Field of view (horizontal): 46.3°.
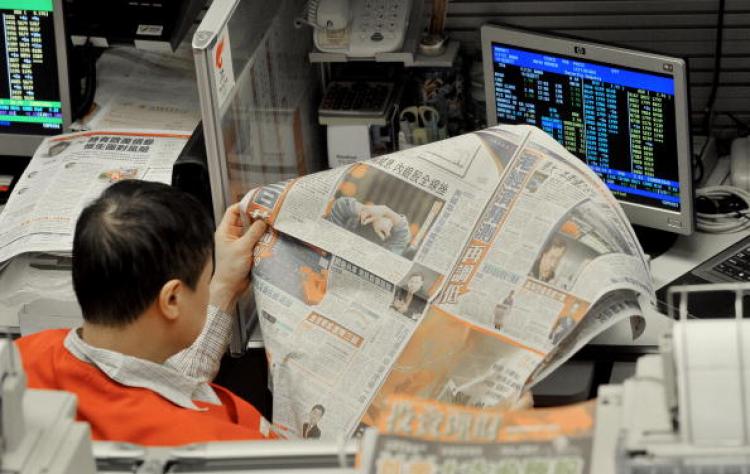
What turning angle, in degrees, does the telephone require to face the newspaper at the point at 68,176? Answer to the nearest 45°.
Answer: approximately 90° to its right

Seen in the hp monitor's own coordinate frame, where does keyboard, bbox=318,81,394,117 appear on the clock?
The keyboard is roughly at 2 o'clock from the hp monitor.

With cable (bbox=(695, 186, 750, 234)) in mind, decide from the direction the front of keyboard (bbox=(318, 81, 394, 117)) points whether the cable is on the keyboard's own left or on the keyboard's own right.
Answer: on the keyboard's own left

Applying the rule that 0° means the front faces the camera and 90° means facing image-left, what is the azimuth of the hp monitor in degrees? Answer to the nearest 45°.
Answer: approximately 45°

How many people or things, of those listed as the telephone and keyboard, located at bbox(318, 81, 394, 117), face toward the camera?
2

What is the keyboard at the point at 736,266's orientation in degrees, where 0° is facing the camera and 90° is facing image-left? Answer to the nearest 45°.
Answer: approximately 45°

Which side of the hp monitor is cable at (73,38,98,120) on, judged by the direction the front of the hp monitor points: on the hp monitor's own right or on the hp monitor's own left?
on the hp monitor's own right
